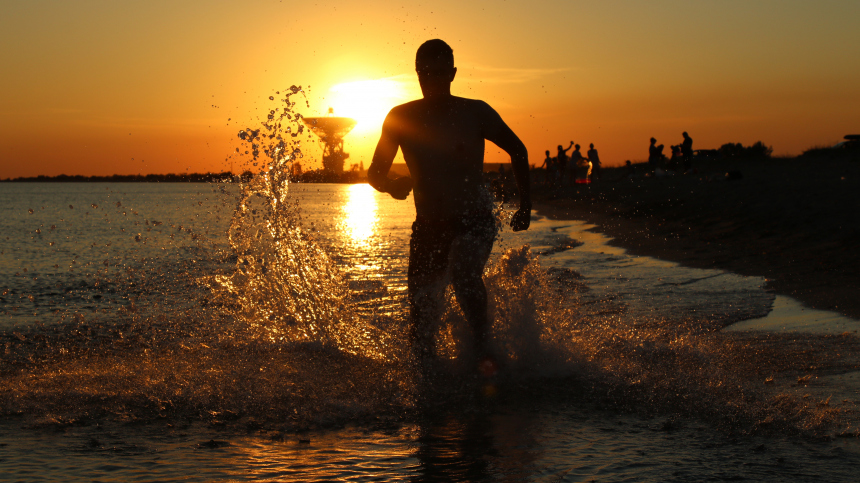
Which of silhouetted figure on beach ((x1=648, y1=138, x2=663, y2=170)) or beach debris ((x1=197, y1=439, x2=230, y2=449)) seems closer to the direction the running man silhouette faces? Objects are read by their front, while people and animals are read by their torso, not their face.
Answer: the beach debris

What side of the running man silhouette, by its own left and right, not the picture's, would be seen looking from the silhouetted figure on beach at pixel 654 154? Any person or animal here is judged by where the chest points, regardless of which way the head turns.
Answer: back

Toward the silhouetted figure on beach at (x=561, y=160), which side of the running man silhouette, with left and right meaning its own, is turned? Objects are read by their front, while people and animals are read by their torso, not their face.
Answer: back

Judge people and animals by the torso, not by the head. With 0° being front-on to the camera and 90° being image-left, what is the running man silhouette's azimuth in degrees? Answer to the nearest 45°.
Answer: approximately 0°

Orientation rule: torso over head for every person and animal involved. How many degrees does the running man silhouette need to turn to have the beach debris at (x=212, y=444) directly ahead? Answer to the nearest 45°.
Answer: approximately 45° to its right

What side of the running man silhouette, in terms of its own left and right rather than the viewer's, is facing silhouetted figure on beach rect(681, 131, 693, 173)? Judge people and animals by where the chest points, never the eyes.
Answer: back

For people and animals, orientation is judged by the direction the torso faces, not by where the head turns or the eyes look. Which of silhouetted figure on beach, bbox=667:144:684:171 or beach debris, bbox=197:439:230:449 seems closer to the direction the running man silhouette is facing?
the beach debris

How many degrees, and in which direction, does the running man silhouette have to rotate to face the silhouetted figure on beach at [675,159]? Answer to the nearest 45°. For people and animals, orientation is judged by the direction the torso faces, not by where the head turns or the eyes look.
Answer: approximately 180°

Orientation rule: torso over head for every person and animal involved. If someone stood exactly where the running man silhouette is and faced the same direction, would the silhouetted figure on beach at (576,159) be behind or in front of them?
behind

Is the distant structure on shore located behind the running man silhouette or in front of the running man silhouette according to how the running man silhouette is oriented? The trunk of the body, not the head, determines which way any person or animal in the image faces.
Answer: behind
